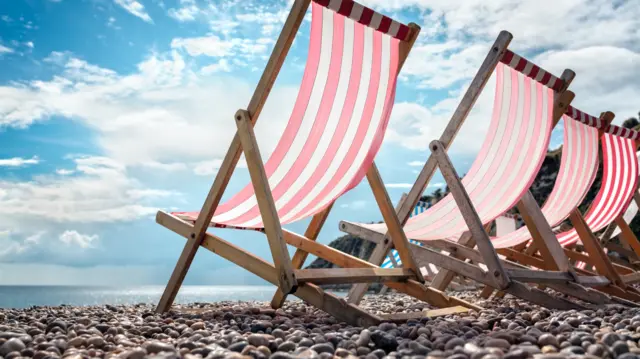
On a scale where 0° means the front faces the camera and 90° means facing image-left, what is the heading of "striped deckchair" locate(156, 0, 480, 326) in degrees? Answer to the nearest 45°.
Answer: approximately 135°

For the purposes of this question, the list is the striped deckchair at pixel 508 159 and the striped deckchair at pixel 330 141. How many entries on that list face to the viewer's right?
0

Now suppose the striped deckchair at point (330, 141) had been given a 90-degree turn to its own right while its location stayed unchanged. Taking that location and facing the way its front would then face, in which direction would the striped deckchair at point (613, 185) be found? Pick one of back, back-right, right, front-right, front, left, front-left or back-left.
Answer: front

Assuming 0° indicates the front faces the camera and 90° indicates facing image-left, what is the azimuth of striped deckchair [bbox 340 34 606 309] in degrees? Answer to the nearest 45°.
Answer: approximately 135°

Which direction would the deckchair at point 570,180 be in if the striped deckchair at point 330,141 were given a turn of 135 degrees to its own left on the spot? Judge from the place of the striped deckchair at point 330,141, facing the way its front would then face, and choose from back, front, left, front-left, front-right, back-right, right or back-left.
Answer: back-left

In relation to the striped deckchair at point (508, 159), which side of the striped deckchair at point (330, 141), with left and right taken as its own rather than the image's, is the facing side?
right

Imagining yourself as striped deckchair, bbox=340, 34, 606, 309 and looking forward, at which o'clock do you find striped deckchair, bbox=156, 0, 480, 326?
striped deckchair, bbox=156, 0, 480, 326 is roughly at 9 o'clock from striped deckchair, bbox=340, 34, 606, 309.
